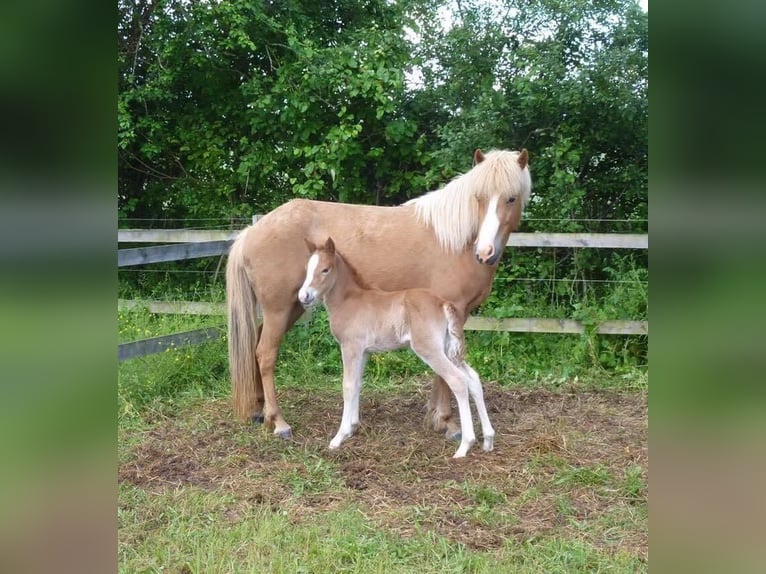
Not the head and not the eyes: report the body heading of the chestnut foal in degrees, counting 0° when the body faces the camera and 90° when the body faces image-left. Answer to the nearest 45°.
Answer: approximately 90°

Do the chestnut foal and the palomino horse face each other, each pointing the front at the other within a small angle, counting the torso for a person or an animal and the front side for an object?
no

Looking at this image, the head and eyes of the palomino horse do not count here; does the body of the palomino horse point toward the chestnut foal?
no

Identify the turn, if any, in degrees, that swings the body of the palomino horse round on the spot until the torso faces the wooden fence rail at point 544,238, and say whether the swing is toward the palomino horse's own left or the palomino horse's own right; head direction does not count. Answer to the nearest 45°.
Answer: approximately 45° to the palomino horse's own left

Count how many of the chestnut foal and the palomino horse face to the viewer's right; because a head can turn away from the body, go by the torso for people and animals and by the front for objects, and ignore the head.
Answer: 1

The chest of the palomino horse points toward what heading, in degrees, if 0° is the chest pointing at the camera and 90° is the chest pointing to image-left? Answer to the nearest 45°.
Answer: approximately 270°

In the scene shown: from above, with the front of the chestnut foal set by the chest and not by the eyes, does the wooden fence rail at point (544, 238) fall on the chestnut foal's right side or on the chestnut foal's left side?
on the chestnut foal's right side

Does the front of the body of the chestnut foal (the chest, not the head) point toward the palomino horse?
no

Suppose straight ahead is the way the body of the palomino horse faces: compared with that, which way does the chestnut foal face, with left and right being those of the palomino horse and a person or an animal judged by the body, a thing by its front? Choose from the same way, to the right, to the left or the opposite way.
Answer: the opposite way
